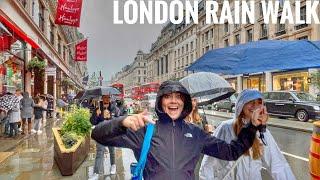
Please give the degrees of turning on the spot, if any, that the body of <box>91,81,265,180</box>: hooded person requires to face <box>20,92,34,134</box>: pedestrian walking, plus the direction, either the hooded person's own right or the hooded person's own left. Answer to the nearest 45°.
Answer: approximately 135° to the hooded person's own right

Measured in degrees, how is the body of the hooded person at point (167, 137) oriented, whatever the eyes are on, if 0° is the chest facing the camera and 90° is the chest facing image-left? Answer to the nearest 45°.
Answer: approximately 0°

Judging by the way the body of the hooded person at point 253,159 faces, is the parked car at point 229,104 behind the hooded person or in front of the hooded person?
behind

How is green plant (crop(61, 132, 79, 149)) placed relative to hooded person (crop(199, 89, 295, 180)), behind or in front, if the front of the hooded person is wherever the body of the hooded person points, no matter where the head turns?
behind

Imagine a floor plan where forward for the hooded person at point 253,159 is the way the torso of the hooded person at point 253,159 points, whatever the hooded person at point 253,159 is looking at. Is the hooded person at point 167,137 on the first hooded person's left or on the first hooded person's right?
on the first hooded person's right

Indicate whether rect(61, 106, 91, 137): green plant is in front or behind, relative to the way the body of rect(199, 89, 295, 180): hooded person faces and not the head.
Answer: behind
